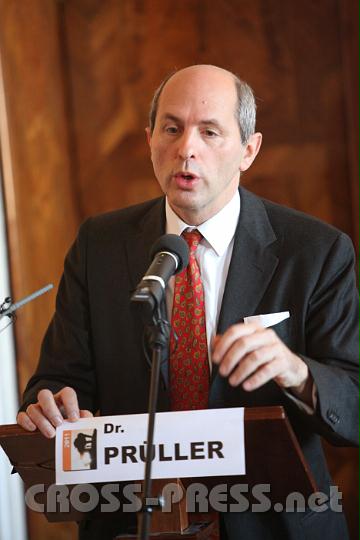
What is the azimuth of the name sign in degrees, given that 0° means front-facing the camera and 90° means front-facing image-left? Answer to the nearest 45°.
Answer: approximately 0°

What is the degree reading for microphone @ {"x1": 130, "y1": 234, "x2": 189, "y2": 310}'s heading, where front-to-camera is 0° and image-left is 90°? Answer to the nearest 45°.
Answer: approximately 225°

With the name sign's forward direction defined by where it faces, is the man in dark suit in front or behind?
behind

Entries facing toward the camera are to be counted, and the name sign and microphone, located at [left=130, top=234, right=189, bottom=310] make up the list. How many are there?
1
